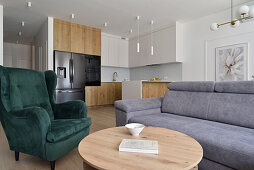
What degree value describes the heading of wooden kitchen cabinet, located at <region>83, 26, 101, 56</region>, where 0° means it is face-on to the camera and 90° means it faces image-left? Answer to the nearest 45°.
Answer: approximately 315°

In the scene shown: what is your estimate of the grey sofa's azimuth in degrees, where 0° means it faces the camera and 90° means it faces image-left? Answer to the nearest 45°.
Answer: approximately 45°

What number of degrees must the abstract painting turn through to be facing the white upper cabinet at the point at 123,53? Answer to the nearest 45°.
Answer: approximately 45° to its right

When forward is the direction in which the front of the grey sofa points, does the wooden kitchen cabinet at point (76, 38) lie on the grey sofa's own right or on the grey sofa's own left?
on the grey sofa's own right

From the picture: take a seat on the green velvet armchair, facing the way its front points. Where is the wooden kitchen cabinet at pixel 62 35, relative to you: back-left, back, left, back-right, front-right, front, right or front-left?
back-left

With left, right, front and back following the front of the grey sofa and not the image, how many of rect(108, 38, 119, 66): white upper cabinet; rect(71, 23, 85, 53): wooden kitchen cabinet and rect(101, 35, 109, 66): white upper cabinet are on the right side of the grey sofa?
3

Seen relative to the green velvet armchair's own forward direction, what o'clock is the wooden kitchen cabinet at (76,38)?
The wooden kitchen cabinet is roughly at 8 o'clock from the green velvet armchair.
